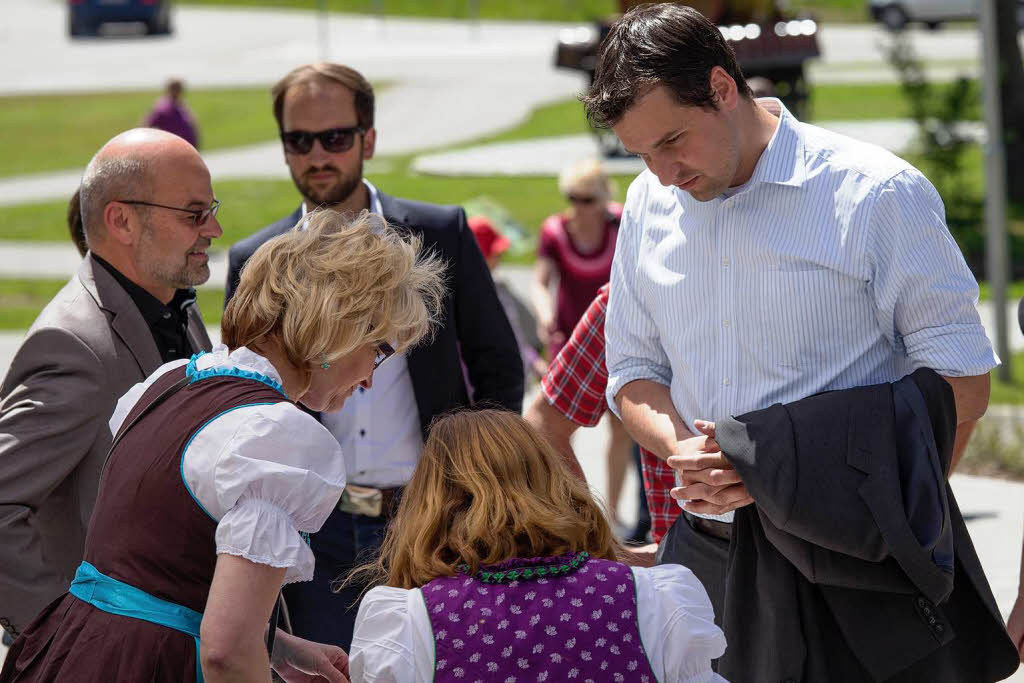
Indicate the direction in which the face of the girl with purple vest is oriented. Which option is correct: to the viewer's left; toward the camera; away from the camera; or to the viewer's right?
away from the camera

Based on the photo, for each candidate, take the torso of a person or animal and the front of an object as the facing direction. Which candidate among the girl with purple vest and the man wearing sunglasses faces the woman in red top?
the girl with purple vest

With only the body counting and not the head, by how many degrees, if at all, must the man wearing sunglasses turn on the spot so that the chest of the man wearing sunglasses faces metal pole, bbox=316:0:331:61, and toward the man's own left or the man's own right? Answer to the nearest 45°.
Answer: approximately 180°

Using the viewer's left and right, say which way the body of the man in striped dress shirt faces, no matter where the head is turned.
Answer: facing the viewer and to the left of the viewer

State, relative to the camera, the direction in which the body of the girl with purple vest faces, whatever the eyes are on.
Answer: away from the camera

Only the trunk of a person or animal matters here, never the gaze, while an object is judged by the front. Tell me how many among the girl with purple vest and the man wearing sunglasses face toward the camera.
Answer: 1

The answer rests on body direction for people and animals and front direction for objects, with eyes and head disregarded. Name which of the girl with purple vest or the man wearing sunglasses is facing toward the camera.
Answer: the man wearing sunglasses

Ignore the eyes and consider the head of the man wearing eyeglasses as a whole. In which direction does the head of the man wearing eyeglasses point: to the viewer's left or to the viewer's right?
to the viewer's right

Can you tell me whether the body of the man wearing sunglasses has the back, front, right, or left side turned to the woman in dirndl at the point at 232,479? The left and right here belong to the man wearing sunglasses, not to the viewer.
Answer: front

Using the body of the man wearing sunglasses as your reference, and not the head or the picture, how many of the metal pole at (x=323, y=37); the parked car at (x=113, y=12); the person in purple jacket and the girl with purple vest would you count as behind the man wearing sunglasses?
3

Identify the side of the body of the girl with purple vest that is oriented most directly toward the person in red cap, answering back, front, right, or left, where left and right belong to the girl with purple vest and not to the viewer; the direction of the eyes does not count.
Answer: front

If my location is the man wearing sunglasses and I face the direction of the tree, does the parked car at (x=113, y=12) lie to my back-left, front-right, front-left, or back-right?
front-left

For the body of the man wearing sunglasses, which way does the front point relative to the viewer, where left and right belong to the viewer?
facing the viewer

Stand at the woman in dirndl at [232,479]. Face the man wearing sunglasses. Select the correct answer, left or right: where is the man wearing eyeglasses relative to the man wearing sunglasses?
left

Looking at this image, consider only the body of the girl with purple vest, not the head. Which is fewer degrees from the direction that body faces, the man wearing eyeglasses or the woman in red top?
the woman in red top

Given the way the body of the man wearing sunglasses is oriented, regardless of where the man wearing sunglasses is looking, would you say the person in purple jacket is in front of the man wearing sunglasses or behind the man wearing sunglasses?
behind

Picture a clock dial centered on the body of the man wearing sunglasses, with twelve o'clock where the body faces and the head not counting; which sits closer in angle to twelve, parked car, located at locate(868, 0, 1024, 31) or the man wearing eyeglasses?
the man wearing eyeglasses

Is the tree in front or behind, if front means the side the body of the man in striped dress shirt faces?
behind

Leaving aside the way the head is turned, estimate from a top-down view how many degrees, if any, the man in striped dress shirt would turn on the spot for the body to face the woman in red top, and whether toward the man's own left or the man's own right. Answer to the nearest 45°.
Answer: approximately 135° to the man's own right
